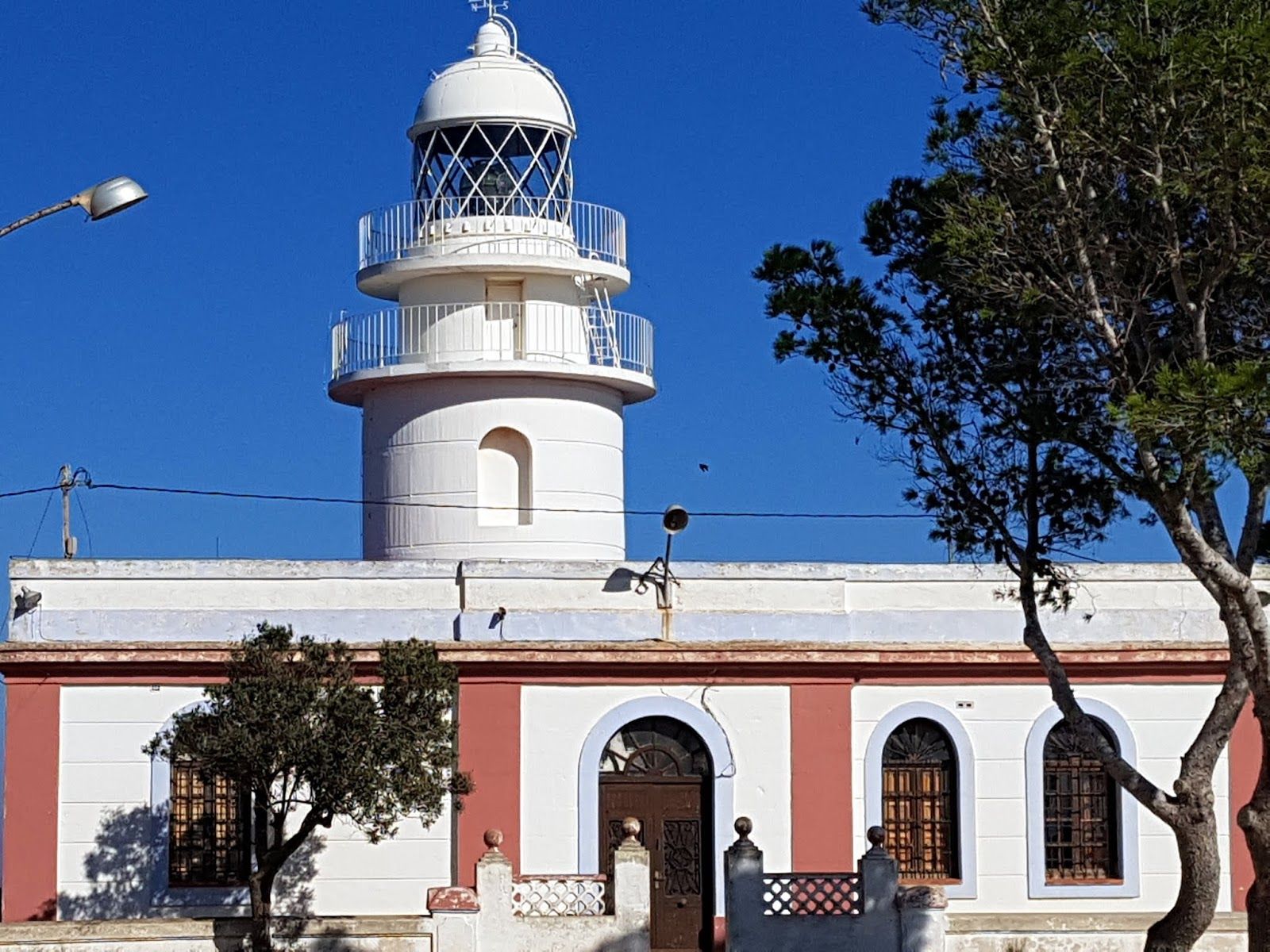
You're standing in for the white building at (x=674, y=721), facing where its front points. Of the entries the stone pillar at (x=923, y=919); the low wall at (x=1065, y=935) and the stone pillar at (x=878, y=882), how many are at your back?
0

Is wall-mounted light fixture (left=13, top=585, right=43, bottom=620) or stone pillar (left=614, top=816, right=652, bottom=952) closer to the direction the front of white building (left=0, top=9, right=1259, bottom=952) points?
the stone pillar

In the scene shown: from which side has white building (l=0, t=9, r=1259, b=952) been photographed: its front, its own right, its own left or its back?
front

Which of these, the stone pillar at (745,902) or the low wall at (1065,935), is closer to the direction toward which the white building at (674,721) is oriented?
the stone pillar

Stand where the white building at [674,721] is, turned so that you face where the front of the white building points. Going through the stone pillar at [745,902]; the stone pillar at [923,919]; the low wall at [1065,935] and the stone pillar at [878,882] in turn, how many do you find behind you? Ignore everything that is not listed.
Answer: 0

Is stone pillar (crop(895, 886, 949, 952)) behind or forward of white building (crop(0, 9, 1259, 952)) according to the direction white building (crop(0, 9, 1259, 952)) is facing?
forward

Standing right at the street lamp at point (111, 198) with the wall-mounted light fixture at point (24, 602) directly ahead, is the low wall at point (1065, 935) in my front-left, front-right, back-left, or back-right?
front-right

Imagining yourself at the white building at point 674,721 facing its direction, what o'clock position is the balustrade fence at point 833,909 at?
The balustrade fence is roughly at 11 o'clock from the white building.

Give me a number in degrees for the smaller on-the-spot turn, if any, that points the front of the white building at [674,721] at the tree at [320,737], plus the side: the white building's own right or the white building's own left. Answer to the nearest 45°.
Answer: approximately 45° to the white building's own right

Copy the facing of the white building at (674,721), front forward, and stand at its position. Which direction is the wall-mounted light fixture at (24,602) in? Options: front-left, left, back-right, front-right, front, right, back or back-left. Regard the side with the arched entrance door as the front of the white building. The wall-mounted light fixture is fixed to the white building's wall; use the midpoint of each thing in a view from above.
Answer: right

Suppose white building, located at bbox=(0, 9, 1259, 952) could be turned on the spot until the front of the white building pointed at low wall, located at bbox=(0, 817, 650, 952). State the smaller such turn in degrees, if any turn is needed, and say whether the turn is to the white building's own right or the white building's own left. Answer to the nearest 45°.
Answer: approximately 45° to the white building's own right

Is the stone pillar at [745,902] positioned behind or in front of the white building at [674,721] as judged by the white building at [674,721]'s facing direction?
in front

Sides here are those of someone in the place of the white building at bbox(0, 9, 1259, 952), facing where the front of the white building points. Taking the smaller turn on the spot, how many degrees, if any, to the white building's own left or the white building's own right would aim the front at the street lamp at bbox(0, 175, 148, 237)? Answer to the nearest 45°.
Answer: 0° — it already faces it
